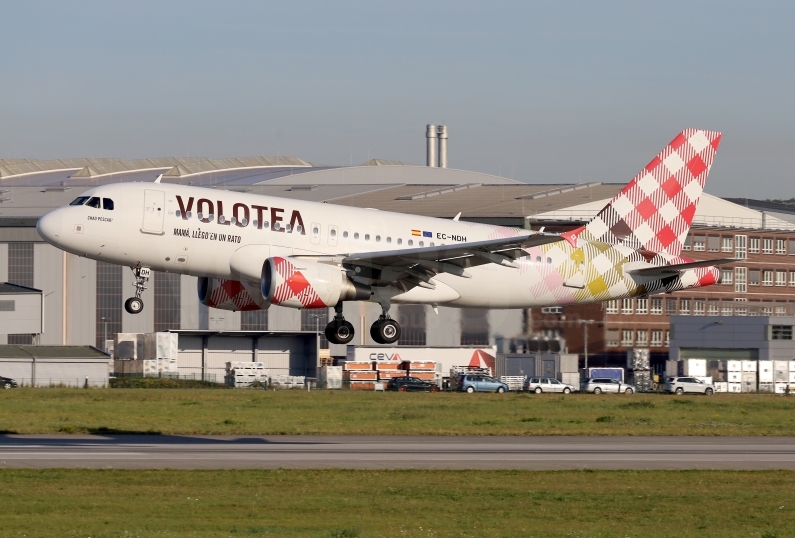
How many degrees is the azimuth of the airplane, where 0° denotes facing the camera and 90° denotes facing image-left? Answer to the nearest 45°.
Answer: approximately 90°
